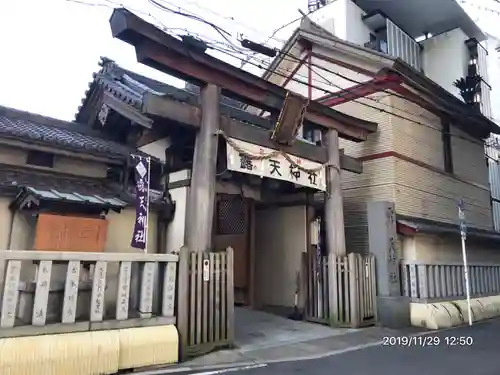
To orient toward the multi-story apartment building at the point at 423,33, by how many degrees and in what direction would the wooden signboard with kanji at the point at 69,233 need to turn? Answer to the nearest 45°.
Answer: approximately 135° to its left

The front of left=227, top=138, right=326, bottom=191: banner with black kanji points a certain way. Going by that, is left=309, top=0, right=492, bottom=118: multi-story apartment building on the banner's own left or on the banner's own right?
on the banner's own left

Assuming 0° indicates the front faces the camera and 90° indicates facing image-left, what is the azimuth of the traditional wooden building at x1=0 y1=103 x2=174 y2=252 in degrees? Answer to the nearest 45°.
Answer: approximately 315°

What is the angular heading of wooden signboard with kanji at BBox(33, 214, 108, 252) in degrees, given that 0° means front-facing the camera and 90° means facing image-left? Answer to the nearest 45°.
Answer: approximately 315°
